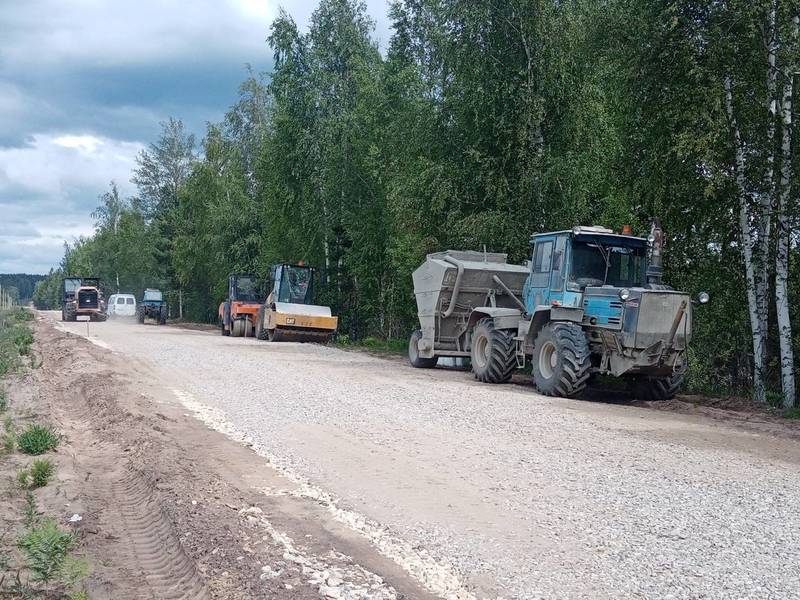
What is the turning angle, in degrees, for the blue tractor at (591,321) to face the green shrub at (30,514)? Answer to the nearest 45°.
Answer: approximately 90° to its right

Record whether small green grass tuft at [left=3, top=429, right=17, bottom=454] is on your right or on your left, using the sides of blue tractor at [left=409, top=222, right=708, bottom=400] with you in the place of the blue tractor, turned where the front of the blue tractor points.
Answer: on your right

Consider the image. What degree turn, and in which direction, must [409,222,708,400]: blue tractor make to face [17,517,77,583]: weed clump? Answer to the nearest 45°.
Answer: approximately 45° to its right

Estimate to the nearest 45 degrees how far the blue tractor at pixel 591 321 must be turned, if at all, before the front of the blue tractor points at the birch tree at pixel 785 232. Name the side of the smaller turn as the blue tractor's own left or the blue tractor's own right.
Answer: approximately 45° to the blue tractor's own left

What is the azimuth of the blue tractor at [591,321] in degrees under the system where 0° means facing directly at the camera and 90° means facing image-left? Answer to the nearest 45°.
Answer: approximately 315°

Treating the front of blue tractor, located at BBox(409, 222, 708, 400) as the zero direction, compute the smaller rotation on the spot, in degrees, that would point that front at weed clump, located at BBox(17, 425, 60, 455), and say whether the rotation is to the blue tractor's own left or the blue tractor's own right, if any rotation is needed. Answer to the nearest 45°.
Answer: approximately 90° to the blue tractor's own right

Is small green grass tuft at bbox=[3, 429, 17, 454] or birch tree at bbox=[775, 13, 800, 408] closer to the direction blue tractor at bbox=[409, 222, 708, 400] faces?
the birch tree
